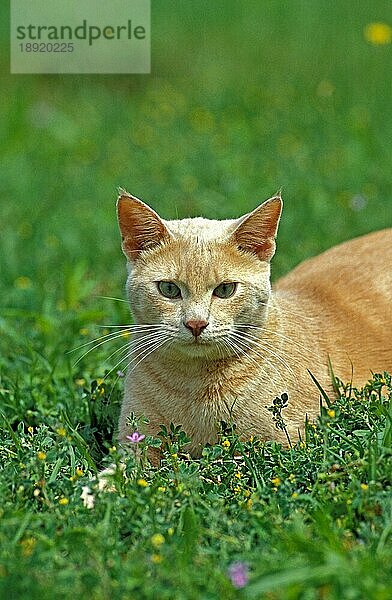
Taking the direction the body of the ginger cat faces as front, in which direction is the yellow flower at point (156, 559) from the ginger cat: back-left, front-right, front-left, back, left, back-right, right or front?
front-left

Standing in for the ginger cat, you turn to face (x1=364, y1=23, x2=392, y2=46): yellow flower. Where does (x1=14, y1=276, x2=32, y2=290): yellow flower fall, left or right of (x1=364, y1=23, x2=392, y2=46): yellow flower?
left

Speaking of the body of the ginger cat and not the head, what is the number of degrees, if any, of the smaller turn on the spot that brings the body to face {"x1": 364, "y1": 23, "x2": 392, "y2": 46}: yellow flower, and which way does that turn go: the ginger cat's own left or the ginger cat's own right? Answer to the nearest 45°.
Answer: approximately 135° to the ginger cat's own right

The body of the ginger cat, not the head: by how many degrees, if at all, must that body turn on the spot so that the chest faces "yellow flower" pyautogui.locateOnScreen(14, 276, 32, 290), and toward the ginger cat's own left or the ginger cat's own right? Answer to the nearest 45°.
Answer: approximately 90° to the ginger cat's own right

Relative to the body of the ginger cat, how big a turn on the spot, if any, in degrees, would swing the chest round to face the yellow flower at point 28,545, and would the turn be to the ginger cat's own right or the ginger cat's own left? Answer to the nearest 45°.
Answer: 0° — it already faces it

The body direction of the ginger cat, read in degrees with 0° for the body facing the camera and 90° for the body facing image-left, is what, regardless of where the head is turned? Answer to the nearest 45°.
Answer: approximately 45°
